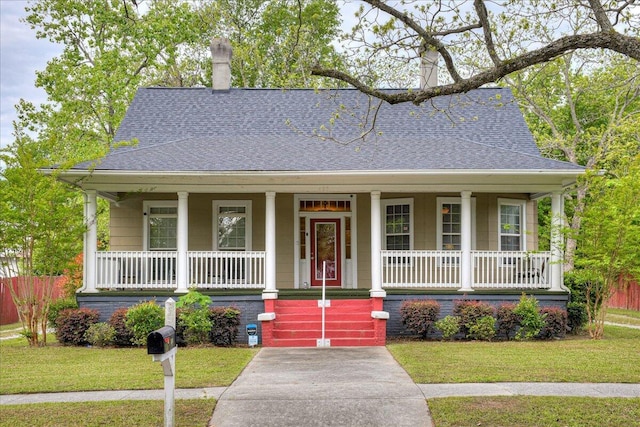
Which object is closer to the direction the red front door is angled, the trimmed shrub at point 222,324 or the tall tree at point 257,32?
the trimmed shrub

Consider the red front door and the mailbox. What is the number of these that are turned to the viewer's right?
0

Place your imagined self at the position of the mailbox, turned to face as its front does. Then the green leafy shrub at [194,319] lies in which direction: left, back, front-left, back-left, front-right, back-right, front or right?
back-right

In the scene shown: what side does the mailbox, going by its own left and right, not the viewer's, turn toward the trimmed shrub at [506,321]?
back

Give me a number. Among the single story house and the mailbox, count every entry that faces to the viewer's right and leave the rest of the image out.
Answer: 0

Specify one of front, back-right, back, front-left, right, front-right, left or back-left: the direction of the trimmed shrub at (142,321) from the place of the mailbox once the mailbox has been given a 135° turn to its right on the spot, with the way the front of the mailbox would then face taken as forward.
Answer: front

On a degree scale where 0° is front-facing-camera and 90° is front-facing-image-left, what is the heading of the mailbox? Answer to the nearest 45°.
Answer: approximately 45°

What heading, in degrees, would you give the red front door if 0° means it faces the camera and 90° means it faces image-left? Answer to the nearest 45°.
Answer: approximately 0°

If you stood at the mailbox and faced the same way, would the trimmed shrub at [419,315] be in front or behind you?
behind

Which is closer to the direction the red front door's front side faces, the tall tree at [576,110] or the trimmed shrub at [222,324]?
the trimmed shrub

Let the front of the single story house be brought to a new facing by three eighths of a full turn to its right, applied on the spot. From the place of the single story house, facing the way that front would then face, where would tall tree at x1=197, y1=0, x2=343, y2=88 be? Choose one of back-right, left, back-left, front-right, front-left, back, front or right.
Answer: front-right

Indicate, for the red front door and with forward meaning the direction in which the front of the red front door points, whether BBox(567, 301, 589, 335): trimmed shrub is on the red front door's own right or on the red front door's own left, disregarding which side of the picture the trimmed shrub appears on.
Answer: on the red front door's own left
